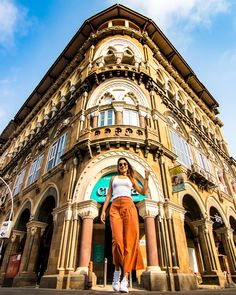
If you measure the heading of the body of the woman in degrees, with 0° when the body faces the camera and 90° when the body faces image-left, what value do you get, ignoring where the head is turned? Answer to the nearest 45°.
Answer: approximately 0°

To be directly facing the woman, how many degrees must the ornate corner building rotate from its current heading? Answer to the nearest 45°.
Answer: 0° — it already faces them

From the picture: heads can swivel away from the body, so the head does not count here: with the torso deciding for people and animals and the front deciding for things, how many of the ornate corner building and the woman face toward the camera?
2

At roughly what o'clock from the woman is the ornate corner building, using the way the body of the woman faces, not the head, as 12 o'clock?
The ornate corner building is roughly at 6 o'clock from the woman.
